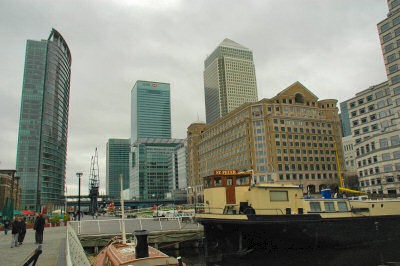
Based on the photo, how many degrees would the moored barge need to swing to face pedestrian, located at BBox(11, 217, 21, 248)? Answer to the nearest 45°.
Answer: approximately 180°

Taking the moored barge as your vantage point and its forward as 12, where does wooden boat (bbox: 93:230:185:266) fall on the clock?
The wooden boat is roughly at 5 o'clock from the moored barge.

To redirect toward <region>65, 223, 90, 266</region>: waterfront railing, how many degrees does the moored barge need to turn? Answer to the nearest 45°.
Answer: approximately 135° to its right

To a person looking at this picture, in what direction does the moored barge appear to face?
facing away from the viewer and to the right of the viewer
